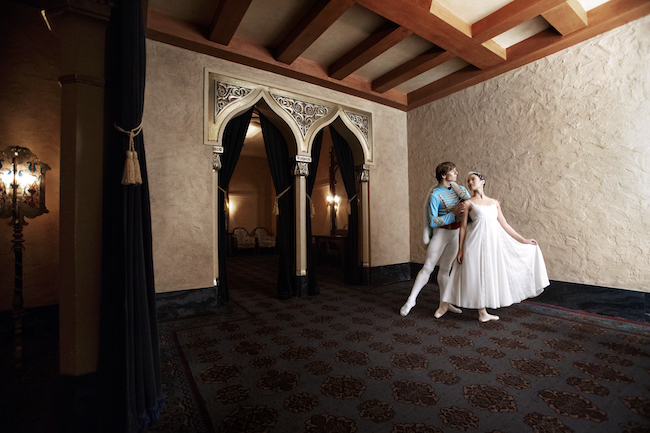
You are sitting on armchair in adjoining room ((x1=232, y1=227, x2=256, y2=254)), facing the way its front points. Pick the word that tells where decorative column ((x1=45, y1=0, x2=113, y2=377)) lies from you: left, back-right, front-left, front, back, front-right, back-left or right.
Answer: front-right

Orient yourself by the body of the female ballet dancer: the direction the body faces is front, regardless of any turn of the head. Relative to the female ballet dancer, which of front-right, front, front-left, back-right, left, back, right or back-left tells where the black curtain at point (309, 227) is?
right

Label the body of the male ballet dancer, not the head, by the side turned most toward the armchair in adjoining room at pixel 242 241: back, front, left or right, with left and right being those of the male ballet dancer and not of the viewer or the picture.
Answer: back

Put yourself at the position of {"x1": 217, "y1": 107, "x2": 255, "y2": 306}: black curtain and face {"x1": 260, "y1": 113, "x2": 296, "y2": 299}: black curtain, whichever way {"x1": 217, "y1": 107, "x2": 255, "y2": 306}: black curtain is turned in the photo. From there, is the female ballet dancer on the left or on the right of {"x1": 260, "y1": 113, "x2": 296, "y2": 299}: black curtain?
right

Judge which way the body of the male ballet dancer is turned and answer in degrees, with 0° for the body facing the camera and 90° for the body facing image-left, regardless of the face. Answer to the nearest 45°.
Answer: approximately 315°

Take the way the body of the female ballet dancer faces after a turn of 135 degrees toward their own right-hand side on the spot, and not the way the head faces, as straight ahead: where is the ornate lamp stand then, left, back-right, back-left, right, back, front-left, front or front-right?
left

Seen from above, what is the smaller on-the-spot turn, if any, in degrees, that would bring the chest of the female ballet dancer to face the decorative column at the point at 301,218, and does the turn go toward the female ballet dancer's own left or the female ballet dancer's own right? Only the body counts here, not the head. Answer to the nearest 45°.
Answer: approximately 90° to the female ballet dancer's own right

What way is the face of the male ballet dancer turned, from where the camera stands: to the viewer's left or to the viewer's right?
to the viewer's right

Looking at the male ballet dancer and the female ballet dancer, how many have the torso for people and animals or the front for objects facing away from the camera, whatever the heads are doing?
0

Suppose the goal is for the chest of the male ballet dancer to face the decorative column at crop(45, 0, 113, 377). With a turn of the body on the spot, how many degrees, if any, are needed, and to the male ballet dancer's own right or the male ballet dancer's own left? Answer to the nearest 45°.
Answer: approximately 90° to the male ballet dancer's own right

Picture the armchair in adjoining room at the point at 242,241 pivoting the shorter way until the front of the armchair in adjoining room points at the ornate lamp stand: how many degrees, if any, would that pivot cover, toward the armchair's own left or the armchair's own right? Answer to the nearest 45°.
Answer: approximately 45° to the armchair's own right

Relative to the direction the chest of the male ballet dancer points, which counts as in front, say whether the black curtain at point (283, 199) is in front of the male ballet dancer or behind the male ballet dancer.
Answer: behind

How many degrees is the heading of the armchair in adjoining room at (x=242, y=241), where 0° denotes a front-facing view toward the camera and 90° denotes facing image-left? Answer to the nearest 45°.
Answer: approximately 315°

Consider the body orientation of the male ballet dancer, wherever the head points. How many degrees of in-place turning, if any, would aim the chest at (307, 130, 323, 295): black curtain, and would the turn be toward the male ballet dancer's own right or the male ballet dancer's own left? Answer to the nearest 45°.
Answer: approximately 135° to the male ballet dancer's own right

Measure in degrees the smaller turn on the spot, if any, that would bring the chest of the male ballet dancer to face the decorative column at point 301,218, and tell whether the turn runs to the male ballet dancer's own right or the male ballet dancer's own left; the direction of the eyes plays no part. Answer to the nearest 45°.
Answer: approximately 135° to the male ballet dancer's own right
